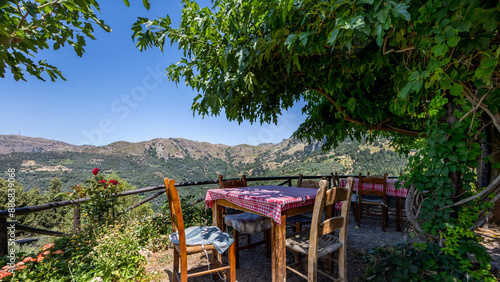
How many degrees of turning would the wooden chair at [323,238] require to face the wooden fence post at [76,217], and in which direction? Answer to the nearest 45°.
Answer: approximately 45° to its left

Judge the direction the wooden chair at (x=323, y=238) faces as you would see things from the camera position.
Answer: facing away from the viewer and to the left of the viewer

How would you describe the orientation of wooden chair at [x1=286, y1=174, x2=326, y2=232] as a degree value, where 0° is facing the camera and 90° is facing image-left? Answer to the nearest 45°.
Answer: approximately 45°

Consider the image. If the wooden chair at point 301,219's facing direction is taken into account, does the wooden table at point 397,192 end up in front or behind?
behind

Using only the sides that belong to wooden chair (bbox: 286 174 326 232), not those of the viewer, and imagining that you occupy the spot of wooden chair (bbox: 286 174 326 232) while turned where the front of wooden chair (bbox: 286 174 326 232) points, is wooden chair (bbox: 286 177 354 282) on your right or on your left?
on your left

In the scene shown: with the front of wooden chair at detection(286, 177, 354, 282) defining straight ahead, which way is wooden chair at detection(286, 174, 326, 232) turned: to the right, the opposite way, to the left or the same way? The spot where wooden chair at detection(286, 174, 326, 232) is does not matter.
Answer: to the left
